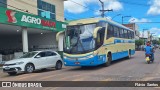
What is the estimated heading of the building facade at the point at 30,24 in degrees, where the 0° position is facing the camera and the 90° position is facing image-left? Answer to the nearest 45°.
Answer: approximately 315°

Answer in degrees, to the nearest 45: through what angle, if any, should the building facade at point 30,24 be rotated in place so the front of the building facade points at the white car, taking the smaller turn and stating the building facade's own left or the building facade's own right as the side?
approximately 45° to the building facade's own right

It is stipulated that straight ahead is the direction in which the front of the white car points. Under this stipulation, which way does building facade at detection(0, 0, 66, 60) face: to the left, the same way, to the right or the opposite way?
to the left

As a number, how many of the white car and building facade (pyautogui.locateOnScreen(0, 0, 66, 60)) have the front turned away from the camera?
0

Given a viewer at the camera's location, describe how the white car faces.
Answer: facing the viewer and to the left of the viewer
